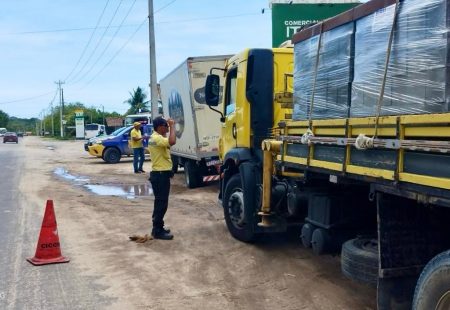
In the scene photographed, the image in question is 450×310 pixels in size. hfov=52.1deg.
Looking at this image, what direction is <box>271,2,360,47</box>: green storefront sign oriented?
toward the camera

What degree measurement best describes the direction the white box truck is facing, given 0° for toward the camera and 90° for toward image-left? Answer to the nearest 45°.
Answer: approximately 135°

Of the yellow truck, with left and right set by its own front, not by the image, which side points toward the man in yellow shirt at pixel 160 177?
front

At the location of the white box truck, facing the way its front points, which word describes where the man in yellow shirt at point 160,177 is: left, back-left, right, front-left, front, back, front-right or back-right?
back-left

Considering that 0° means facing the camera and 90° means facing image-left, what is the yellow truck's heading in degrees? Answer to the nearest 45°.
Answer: approximately 135°

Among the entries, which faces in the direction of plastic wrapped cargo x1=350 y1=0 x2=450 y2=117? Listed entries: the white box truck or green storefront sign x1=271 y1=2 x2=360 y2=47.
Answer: the green storefront sign

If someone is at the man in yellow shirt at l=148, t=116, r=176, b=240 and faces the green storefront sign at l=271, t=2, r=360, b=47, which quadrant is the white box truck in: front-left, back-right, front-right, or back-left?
front-left

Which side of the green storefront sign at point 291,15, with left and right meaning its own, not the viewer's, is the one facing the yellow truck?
front

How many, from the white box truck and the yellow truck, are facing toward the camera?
0

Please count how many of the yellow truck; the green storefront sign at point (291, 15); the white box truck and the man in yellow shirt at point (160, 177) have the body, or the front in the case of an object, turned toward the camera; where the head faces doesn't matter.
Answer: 1

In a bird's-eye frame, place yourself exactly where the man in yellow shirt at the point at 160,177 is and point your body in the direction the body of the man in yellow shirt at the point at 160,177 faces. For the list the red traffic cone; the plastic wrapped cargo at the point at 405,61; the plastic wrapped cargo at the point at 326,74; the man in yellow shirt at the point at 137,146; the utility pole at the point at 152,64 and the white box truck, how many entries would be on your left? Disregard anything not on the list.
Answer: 3

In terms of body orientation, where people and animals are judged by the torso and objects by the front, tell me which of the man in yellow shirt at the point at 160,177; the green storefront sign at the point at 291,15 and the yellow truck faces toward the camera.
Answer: the green storefront sign

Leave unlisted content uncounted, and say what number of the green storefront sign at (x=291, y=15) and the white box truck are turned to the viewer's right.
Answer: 0
